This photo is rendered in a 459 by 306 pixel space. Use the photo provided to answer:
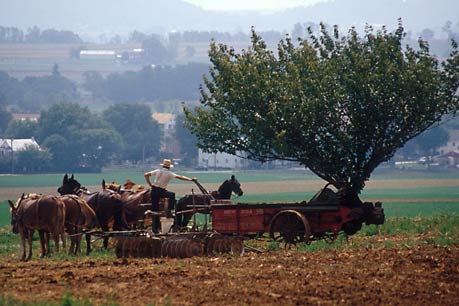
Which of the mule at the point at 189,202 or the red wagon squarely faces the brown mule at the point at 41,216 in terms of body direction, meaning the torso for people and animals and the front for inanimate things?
the red wagon

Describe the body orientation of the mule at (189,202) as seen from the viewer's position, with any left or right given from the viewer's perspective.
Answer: facing to the right of the viewer

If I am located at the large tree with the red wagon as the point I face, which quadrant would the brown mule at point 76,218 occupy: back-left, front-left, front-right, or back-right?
front-right

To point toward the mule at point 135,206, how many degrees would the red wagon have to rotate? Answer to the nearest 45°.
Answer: approximately 45° to its right

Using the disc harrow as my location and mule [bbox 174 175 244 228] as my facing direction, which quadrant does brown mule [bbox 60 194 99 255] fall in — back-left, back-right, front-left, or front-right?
front-left

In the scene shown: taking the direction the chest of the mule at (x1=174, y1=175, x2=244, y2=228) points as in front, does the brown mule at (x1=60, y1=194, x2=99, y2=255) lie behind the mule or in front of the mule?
behind

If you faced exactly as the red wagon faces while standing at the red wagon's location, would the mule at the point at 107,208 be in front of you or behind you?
in front

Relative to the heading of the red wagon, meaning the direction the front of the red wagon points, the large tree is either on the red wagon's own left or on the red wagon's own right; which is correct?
on the red wagon's own right

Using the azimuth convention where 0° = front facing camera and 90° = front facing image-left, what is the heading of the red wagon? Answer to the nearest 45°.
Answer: approximately 90°

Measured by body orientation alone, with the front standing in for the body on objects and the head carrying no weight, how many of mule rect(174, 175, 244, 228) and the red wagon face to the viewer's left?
1

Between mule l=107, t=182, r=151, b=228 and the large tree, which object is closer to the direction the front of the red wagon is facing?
the mule
